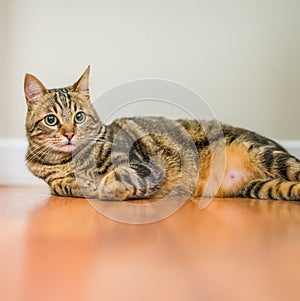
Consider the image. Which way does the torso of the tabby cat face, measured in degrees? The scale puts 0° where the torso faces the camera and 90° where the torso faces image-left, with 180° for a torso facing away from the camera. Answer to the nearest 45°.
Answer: approximately 90°
